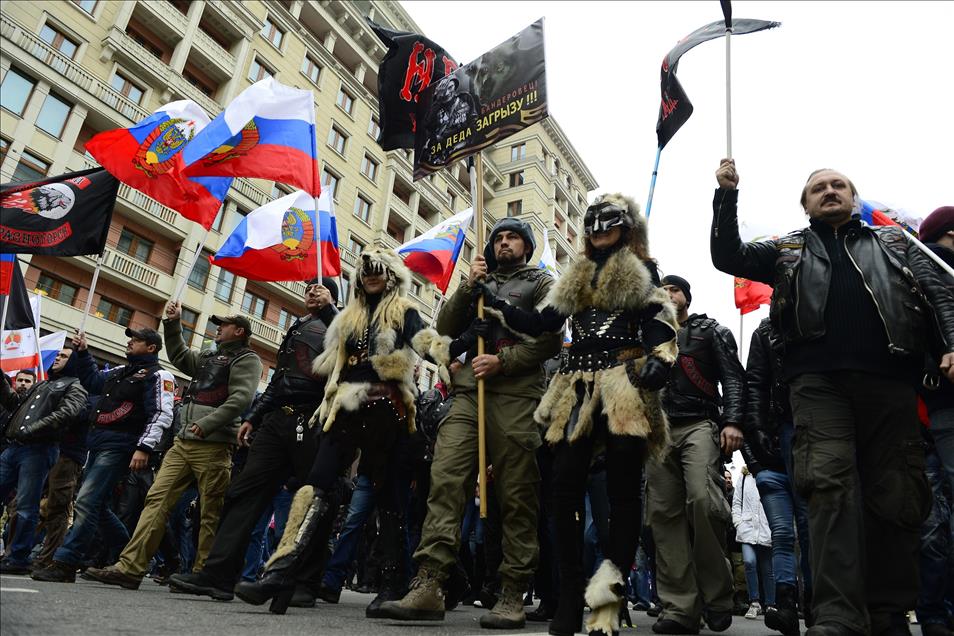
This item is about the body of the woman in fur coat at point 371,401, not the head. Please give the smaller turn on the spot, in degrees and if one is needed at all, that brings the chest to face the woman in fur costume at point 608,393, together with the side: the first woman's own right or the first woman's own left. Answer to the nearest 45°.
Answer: approximately 90° to the first woman's own left

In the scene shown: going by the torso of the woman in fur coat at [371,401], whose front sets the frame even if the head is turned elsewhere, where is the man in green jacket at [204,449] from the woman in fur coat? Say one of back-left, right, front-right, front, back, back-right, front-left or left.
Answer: right

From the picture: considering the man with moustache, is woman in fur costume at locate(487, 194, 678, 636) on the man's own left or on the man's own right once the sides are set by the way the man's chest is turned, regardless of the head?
on the man's own right

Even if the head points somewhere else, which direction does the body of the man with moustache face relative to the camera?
toward the camera

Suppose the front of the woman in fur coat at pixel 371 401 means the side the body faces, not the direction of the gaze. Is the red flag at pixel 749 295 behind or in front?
behind

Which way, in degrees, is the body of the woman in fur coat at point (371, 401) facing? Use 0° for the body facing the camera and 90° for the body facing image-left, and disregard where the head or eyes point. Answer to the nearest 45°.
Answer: approximately 45°

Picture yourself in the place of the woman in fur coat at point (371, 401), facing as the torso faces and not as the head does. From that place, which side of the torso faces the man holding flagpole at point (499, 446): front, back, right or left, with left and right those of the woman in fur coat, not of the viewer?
left

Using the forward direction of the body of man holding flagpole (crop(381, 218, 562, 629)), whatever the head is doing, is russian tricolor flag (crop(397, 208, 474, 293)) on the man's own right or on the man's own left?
on the man's own right

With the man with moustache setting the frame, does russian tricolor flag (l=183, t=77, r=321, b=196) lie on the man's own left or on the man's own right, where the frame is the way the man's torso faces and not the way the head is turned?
on the man's own right

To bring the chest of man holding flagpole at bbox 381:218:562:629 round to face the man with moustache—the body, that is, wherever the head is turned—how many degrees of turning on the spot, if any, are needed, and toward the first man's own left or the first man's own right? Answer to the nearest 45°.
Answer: approximately 90° to the first man's own left

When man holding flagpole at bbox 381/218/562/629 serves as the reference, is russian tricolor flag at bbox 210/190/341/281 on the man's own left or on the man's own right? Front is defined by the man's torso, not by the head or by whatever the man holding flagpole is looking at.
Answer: on the man's own right

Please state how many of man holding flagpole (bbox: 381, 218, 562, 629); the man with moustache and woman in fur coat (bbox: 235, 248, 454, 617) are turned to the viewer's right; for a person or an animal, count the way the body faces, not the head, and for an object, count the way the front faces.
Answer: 0
